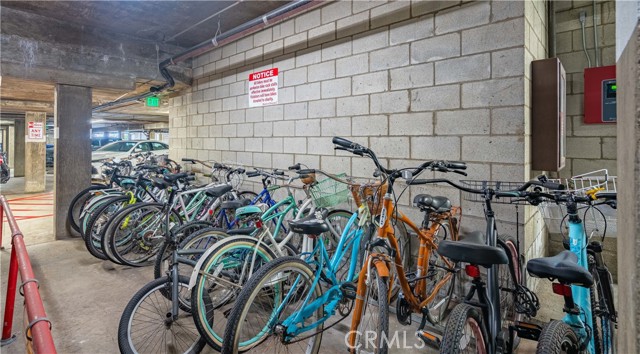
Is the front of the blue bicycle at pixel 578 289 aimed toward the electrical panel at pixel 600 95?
yes

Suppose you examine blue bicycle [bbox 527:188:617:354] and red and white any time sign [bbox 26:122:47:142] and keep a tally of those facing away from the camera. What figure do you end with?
1

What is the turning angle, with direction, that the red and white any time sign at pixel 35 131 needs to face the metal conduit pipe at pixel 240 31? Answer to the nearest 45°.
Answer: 0° — it already faces it

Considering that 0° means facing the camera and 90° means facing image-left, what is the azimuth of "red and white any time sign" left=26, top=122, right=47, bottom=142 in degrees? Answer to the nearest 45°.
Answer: approximately 0°

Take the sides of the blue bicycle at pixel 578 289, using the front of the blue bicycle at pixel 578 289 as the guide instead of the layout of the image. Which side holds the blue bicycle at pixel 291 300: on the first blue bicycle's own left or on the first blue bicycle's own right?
on the first blue bicycle's own left

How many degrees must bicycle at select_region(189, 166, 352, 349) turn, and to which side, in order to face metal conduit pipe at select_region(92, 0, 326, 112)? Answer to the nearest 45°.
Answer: approximately 45° to its left

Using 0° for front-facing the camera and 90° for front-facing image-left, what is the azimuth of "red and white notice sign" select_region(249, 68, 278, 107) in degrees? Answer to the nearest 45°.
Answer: approximately 45°

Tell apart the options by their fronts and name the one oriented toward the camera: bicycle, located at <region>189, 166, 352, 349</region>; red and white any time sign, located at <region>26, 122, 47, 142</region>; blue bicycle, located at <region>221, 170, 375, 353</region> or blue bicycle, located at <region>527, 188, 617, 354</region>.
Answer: the red and white any time sign

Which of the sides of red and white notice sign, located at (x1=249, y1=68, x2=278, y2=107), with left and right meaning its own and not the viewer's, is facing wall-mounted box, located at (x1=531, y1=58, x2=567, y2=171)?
left

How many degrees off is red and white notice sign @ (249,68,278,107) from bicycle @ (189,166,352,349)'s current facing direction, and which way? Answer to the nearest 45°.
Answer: approximately 45° to its left
